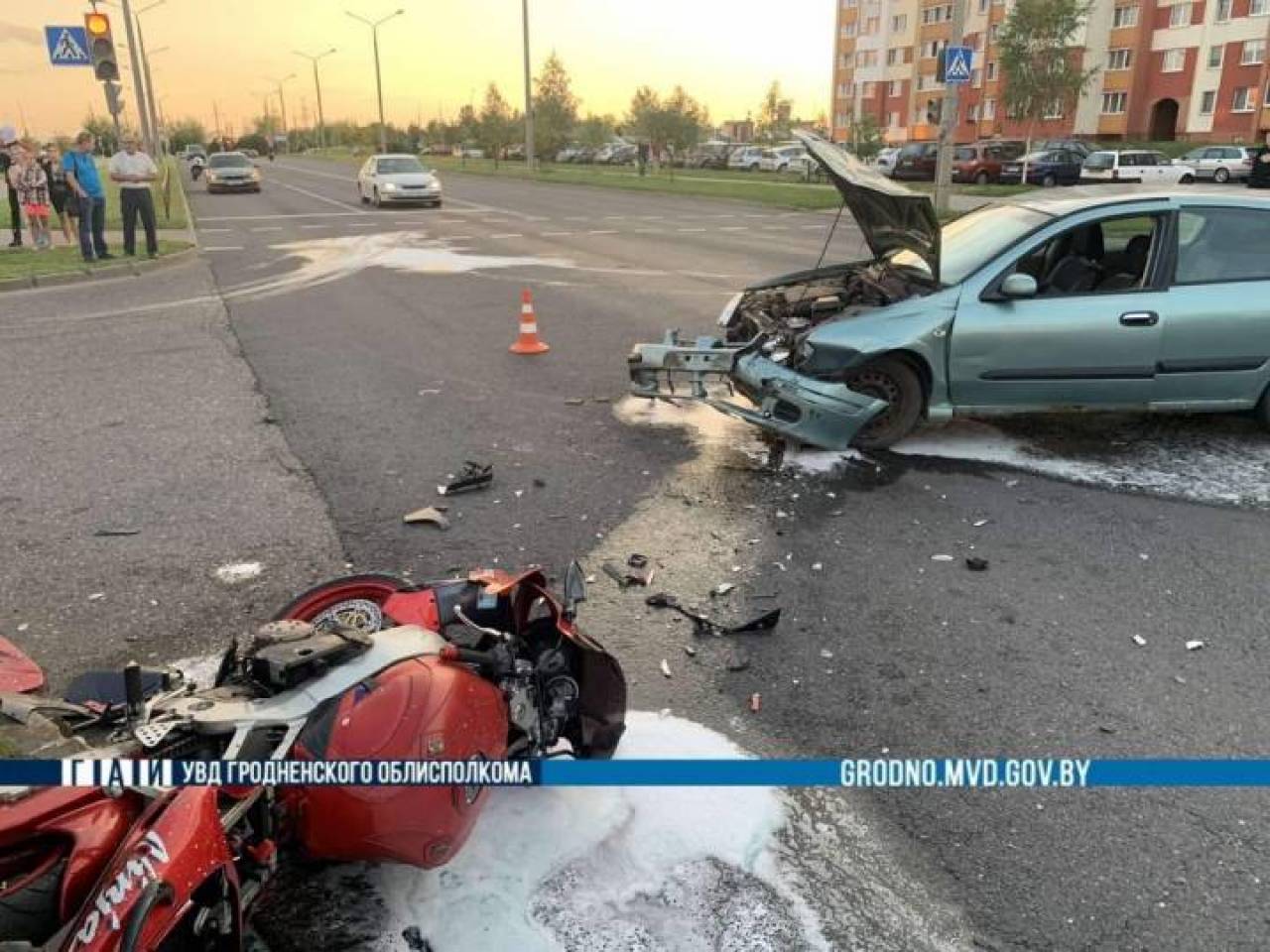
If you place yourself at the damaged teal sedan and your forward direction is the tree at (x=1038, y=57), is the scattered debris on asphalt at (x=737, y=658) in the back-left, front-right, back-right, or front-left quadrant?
back-left

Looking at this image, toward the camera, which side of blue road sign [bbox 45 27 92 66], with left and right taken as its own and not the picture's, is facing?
front

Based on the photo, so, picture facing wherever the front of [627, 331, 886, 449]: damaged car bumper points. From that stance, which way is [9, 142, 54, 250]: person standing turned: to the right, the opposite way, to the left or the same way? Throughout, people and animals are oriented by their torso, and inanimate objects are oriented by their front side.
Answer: to the left

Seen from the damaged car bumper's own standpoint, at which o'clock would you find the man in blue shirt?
The man in blue shirt is roughly at 3 o'clock from the damaged car bumper.

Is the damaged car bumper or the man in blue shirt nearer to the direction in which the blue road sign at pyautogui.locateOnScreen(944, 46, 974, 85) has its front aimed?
the damaged car bumper

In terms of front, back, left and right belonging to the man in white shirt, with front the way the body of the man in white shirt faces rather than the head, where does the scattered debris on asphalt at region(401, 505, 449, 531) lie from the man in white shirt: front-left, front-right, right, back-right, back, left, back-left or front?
front

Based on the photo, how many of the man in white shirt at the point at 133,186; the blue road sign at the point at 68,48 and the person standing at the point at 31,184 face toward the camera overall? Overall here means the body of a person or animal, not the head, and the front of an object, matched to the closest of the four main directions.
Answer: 3

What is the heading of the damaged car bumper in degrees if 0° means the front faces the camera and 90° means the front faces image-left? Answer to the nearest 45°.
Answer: approximately 45°

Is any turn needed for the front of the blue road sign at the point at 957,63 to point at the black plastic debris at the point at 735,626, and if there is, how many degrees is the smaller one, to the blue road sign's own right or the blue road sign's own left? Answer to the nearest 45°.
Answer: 0° — it already faces it

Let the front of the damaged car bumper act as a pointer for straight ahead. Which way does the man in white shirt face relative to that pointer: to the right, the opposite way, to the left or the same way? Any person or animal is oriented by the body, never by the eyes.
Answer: to the left

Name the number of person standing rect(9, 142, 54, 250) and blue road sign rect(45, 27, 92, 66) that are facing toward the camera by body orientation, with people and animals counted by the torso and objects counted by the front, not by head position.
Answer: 2

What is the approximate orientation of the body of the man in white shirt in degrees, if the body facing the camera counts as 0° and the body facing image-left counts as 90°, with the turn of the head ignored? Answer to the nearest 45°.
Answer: approximately 0°

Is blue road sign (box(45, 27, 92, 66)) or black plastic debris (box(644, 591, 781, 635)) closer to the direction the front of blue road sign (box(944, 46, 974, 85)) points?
the black plastic debris

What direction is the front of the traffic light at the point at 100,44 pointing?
toward the camera

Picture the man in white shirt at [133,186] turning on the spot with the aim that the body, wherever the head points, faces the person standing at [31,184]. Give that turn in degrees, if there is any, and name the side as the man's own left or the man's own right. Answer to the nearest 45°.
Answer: approximately 135° to the man's own right

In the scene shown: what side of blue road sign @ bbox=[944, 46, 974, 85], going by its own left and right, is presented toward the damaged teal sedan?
front

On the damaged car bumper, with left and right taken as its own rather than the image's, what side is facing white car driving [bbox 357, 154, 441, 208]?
right

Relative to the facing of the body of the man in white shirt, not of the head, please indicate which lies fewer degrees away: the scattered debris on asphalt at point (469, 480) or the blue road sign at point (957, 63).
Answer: the scattered debris on asphalt
